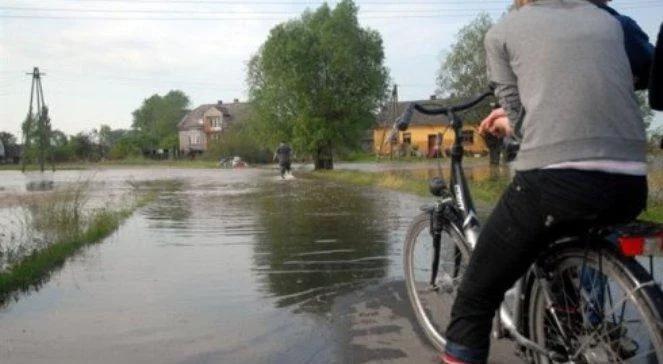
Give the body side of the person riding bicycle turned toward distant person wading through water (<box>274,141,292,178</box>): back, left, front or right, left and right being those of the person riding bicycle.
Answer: front

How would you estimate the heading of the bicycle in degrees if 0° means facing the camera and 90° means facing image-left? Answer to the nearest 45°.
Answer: approximately 135°

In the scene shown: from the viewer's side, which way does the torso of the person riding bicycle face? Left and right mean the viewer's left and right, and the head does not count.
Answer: facing away from the viewer and to the left of the viewer

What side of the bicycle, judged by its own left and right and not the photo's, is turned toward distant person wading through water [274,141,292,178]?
front
